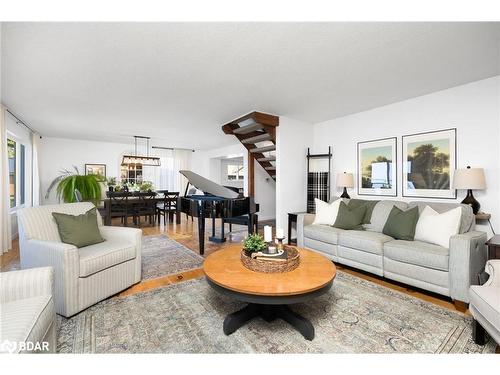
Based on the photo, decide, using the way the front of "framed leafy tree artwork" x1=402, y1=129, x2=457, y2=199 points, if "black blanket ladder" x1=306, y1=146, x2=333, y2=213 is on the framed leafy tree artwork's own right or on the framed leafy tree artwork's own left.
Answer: on the framed leafy tree artwork's own right

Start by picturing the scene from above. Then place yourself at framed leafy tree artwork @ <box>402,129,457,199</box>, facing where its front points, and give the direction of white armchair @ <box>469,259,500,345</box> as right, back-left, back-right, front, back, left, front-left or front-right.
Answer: front-left

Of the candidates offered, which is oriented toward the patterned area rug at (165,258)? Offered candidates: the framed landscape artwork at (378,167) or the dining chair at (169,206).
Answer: the framed landscape artwork

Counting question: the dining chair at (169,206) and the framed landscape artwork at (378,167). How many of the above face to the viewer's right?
0

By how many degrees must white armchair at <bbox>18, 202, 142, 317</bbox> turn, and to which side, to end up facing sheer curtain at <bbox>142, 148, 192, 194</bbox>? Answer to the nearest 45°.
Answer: approximately 90° to its left

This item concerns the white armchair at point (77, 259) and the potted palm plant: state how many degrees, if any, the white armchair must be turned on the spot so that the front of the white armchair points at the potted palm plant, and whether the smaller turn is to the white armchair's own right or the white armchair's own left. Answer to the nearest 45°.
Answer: approximately 135° to the white armchair's own left

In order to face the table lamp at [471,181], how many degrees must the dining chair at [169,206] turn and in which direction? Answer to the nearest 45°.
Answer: approximately 180°

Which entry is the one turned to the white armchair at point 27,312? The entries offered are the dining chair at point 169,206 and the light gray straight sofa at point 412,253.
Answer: the light gray straight sofa

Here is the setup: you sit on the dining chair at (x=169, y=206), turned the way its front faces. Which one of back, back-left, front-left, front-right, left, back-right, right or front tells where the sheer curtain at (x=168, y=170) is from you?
front-right

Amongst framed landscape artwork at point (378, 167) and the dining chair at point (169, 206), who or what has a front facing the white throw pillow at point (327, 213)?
the framed landscape artwork
